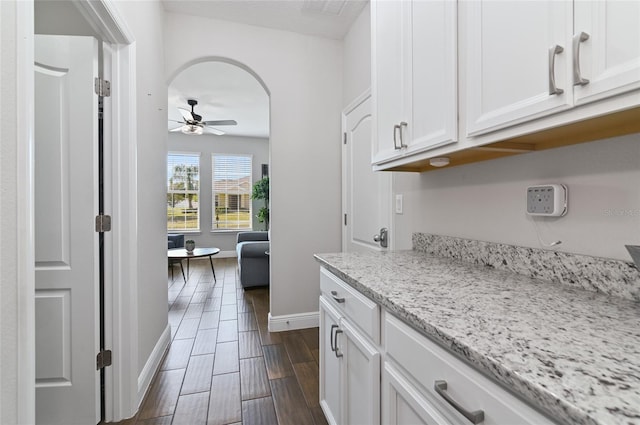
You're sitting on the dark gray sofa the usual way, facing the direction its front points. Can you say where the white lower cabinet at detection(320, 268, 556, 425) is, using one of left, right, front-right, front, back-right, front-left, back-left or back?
left

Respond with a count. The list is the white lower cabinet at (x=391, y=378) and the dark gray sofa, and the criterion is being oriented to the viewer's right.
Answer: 0

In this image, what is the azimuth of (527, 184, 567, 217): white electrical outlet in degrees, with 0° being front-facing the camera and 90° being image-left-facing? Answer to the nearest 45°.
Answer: approximately 45°

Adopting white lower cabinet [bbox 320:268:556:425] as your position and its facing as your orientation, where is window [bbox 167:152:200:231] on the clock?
The window is roughly at 3 o'clock from the white lower cabinet.

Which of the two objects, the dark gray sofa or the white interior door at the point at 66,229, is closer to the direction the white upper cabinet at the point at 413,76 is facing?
the white interior door

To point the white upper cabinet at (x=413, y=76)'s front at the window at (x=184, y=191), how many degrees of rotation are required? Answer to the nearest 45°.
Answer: approximately 90° to its right

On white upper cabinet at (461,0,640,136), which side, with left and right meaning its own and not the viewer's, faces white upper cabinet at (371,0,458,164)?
right

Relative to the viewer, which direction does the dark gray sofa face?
to the viewer's left

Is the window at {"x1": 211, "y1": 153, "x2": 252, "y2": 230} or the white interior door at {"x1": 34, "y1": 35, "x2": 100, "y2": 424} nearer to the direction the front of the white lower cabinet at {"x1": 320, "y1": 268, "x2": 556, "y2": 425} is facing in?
the white interior door

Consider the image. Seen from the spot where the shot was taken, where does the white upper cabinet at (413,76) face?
facing the viewer and to the left of the viewer

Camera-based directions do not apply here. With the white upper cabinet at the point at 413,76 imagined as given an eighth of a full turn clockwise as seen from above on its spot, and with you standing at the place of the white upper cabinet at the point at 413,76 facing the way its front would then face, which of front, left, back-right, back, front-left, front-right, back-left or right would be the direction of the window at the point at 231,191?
front-right
